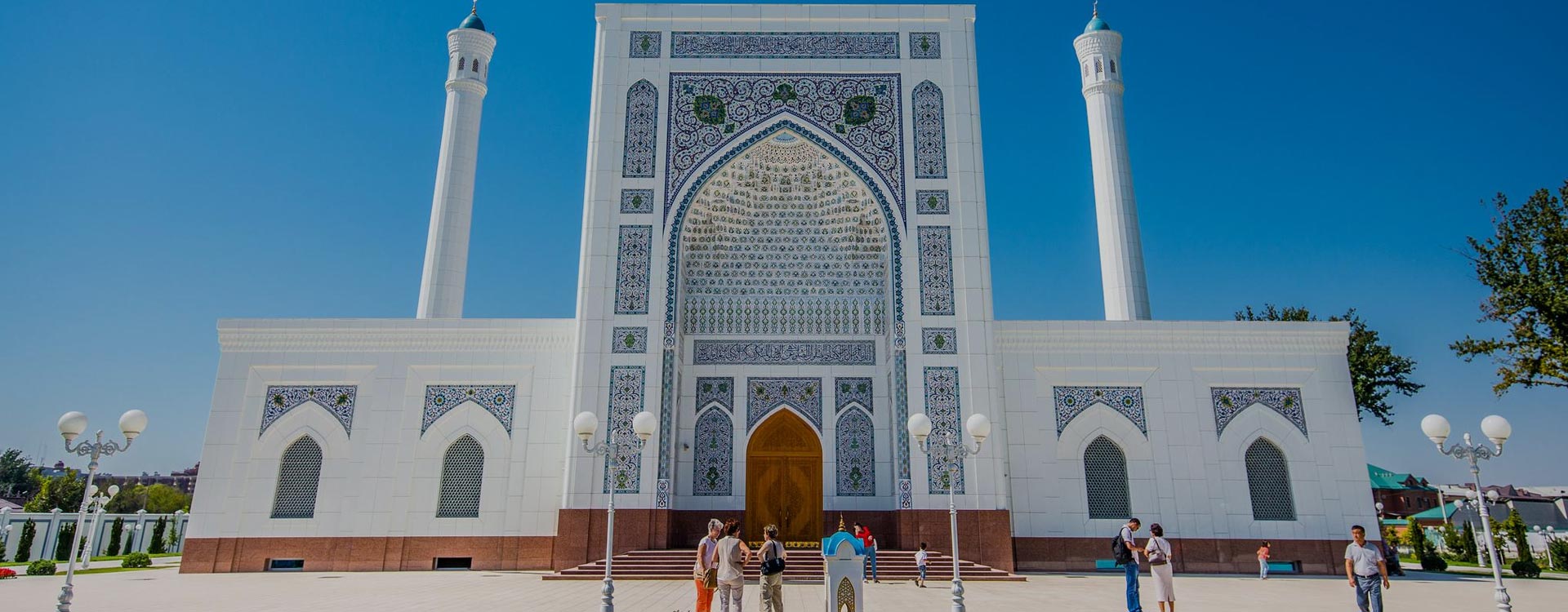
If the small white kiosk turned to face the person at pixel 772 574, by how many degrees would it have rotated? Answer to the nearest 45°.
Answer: approximately 45° to its right

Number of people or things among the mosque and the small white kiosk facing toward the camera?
2

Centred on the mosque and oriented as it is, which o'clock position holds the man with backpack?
The man with backpack is roughly at 11 o'clock from the mosque.

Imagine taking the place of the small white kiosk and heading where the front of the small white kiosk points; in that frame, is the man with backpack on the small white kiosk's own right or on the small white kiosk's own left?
on the small white kiosk's own left

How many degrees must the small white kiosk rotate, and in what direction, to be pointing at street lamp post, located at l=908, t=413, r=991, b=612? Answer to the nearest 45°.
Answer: approximately 135° to its left

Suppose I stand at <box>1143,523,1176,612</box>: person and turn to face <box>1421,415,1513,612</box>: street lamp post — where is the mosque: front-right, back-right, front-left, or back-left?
back-left

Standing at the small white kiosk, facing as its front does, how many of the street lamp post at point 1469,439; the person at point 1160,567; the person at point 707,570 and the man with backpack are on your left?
3

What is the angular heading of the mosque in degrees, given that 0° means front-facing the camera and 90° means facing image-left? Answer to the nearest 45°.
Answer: approximately 0°

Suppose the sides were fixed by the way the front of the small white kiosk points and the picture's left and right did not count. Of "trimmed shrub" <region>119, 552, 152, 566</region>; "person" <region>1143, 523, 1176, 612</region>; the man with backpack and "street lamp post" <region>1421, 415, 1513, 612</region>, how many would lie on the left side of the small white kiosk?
3

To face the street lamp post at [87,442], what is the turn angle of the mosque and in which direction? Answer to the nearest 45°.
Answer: approximately 45° to its right

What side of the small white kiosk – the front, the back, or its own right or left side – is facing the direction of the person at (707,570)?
right

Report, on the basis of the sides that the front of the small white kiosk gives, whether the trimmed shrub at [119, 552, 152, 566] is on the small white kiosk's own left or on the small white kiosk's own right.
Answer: on the small white kiosk's own right

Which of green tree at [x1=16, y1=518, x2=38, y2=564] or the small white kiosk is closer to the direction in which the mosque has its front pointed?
the small white kiosk
